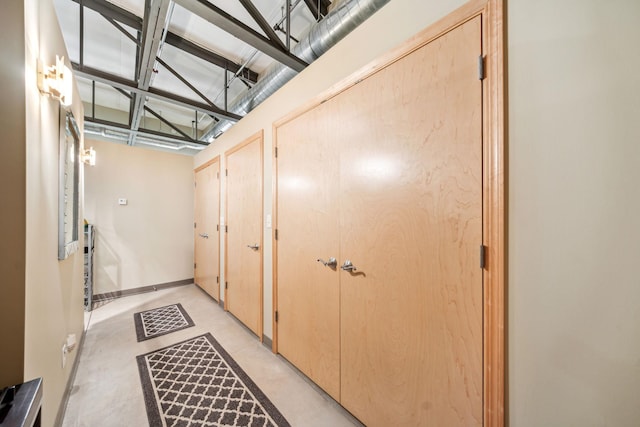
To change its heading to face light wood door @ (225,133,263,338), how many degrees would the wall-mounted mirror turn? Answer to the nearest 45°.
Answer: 0° — it already faces it

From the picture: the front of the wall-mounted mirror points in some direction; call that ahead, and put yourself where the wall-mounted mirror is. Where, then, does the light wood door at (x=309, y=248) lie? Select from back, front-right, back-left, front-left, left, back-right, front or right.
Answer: front-right

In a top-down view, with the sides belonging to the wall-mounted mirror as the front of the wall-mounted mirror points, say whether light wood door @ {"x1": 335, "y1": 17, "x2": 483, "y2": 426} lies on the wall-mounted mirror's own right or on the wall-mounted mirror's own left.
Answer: on the wall-mounted mirror's own right

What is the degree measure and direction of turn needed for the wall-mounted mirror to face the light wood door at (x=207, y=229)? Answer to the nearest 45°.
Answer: approximately 45° to its left

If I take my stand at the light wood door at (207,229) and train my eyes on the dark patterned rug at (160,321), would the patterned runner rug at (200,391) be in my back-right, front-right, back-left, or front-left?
front-left

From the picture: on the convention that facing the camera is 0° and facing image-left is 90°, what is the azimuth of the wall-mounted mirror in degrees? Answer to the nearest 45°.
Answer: approximately 270°
